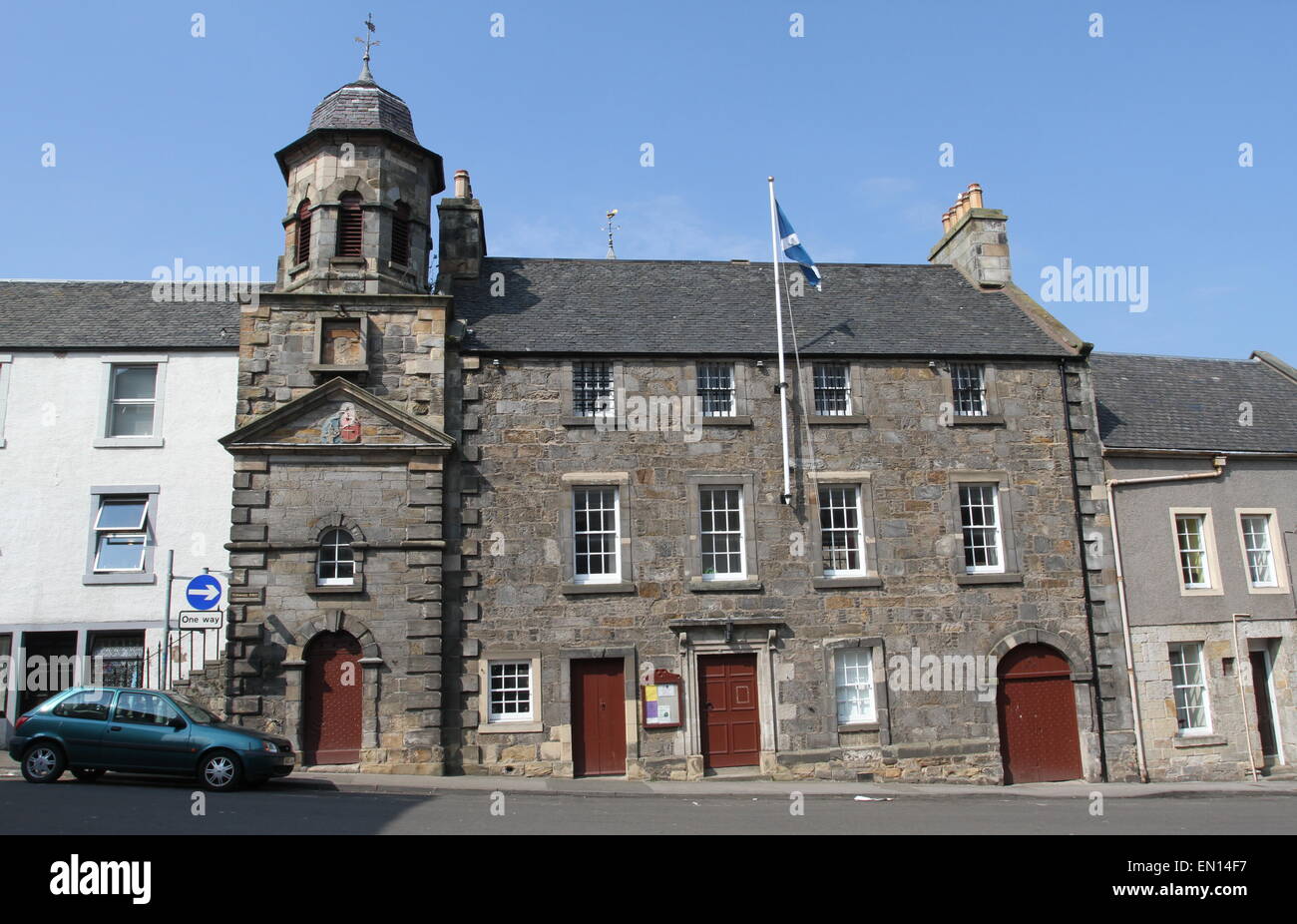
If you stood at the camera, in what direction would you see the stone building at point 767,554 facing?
facing the viewer

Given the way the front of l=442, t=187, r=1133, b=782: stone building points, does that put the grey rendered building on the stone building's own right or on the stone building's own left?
on the stone building's own left

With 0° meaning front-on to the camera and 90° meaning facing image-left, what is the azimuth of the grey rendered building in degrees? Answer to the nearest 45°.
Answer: approximately 0°

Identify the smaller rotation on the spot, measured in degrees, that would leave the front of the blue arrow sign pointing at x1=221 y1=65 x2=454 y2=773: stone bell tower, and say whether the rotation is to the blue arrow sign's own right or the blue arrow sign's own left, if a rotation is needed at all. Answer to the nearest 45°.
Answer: approximately 135° to the blue arrow sign's own left

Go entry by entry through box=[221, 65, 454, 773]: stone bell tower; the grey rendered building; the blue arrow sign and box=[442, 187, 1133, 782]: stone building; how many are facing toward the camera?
4

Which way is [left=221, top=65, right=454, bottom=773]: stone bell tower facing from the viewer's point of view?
toward the camera

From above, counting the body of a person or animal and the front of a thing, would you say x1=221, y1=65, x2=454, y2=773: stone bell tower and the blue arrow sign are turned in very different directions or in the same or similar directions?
same or similar directions

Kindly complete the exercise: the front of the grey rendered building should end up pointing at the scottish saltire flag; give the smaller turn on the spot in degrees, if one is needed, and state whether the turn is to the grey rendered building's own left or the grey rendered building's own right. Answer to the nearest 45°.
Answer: approximately 45° to the grey rendered building's own right

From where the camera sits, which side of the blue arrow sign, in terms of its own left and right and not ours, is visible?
front

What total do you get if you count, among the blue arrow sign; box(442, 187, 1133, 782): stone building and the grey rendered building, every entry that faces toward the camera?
3
